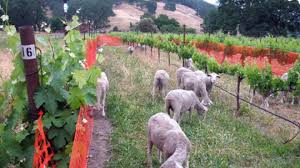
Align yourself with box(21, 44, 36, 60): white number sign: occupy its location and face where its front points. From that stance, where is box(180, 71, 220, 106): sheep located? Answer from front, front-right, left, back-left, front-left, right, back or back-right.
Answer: back-left

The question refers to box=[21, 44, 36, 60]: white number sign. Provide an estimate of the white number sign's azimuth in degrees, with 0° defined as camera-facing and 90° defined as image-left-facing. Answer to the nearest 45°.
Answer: approximately 0°

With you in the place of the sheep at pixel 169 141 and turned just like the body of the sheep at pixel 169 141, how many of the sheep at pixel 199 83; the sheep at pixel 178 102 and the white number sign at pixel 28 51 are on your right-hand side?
1

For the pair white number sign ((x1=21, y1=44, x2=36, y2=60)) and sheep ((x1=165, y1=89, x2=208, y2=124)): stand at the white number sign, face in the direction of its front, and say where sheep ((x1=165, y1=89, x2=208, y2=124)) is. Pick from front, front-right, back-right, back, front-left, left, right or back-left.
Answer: back-left

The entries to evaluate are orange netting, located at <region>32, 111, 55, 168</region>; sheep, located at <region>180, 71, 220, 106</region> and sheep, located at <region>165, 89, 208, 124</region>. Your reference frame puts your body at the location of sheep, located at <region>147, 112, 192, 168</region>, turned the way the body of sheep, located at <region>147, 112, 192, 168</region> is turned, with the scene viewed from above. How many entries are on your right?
1
